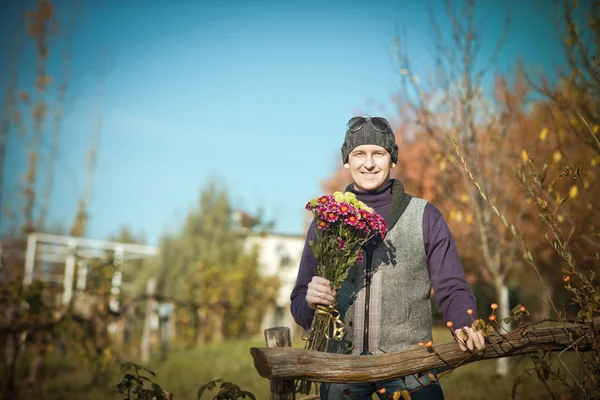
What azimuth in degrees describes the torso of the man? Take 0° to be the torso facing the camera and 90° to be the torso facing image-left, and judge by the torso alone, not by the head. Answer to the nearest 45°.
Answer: approximately 0°

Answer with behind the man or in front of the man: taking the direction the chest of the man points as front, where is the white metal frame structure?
behind

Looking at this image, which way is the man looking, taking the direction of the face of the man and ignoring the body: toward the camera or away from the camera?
toward the camera
